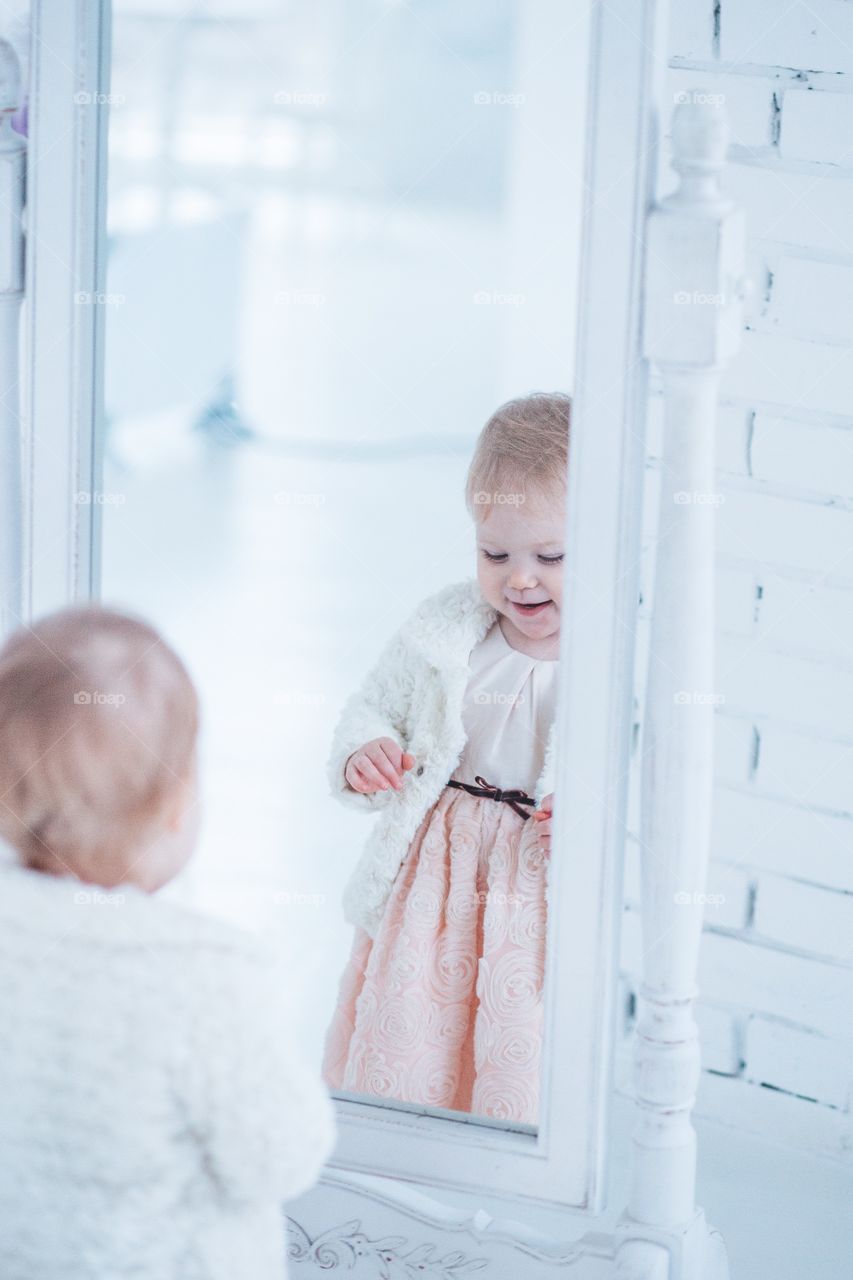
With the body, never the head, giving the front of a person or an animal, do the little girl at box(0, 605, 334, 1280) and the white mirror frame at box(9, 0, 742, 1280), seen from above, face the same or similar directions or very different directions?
very different directions

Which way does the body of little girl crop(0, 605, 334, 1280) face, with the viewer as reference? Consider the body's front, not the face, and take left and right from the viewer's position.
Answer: facing away from the viewer and to the right of the viewer

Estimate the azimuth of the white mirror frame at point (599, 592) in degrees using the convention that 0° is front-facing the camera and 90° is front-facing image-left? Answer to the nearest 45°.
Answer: approximately 45°

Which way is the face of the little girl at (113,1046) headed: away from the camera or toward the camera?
away from the camera
